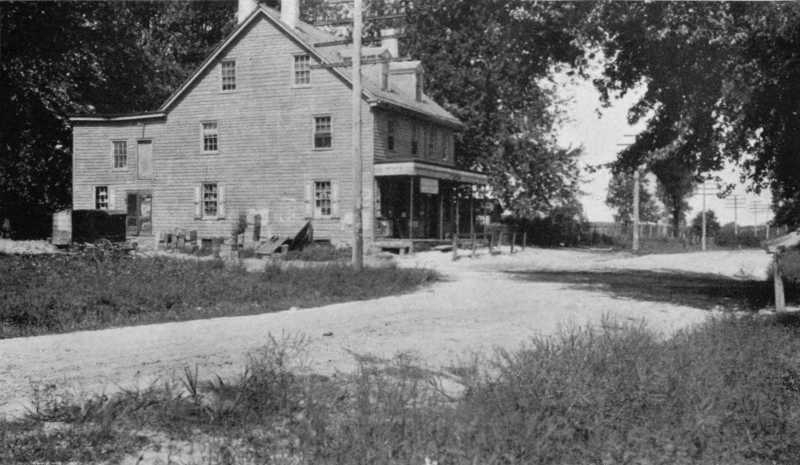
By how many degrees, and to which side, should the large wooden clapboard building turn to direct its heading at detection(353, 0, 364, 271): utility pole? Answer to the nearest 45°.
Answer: approximately 45° to its right

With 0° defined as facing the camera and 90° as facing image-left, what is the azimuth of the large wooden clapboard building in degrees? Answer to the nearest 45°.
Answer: approximately 315°
